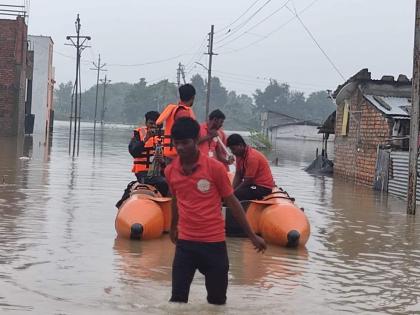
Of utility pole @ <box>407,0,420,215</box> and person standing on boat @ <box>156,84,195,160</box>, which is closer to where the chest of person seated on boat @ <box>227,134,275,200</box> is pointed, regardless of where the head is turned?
the person standing on boat

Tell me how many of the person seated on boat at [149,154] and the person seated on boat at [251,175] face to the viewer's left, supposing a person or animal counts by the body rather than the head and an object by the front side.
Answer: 1

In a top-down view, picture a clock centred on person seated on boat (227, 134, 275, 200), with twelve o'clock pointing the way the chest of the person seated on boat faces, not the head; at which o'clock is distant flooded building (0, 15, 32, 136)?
The distant flooded building is roughly at 2 o'clock from the person seated on boat.

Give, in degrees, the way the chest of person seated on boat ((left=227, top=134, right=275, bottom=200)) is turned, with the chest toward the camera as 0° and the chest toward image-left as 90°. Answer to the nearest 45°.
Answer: approximately 90°

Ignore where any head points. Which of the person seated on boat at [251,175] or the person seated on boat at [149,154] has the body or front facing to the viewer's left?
the person seated on boat at [251,175]
